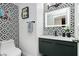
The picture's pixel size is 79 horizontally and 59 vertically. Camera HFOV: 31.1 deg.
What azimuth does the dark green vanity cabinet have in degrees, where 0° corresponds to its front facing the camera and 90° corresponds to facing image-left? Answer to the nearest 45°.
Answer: approximately 45°

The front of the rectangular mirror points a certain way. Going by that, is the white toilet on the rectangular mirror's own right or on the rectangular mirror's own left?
on the rectangular mirror's own right

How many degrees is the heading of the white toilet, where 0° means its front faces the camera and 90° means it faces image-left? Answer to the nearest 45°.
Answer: approximately 315°

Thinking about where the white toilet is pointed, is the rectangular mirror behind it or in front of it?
in front

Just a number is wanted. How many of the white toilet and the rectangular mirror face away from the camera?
0

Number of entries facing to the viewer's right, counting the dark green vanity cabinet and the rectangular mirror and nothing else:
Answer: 0

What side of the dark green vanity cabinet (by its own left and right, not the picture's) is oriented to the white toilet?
right

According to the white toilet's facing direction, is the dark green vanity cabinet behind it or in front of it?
in front
